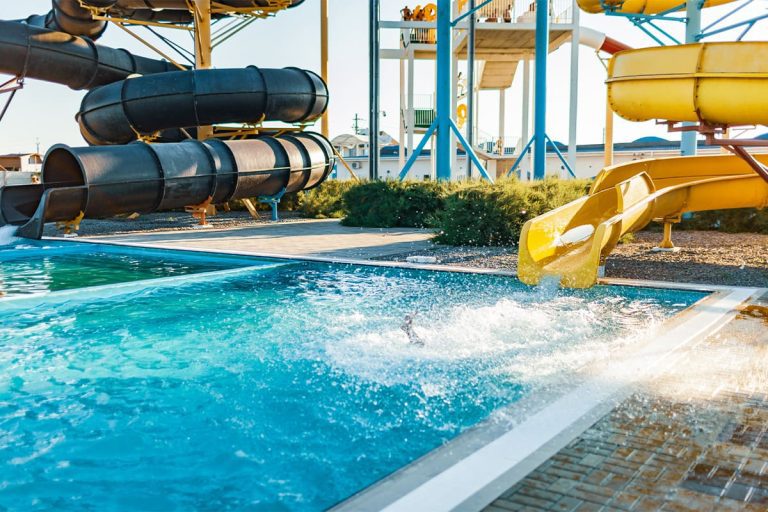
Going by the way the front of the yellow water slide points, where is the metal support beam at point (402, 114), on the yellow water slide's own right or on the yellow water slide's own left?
on the yellow water slide's own right

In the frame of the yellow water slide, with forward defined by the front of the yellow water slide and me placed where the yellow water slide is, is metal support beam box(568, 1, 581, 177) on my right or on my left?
on my right

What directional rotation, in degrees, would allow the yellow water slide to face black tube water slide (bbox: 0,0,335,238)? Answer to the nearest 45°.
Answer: approximately 90° to its right

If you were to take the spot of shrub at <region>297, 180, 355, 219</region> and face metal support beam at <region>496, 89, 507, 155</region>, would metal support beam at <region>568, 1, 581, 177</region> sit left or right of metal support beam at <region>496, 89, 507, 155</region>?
right

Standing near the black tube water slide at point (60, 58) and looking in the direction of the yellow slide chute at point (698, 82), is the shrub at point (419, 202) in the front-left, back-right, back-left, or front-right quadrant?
front-left

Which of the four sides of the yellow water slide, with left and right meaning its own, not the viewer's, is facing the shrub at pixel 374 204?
right

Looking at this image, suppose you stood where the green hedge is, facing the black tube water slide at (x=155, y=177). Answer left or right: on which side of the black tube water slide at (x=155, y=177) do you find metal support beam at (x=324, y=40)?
right

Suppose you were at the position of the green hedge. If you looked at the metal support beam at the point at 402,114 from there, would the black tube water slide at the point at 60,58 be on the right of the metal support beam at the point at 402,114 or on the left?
left

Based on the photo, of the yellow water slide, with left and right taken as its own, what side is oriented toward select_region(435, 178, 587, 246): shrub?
right

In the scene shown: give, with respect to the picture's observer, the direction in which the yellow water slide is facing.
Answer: facing the viewer and to the left of the viewer
